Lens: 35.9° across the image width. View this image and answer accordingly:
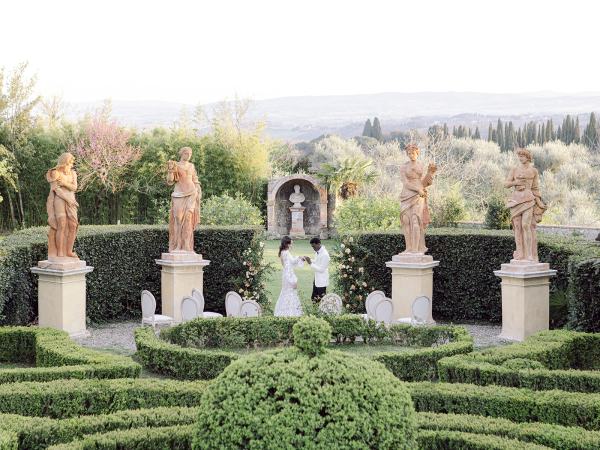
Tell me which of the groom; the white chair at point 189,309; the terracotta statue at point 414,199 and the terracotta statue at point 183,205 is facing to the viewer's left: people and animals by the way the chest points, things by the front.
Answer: the groom

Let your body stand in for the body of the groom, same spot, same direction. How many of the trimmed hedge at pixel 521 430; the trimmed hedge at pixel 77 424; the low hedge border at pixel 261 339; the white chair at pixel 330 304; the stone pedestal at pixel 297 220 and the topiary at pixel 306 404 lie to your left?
5

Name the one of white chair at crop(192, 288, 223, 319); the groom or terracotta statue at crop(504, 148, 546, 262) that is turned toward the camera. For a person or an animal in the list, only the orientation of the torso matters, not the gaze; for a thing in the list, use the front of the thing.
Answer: the terracotta statue

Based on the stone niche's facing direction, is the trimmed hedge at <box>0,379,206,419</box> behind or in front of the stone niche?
in front

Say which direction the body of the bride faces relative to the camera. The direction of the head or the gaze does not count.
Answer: to the viewer's right

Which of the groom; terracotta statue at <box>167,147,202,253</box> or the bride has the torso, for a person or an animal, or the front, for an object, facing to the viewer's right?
the bride

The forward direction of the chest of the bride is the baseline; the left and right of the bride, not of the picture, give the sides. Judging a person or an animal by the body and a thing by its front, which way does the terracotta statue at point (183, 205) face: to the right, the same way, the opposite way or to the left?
to the right

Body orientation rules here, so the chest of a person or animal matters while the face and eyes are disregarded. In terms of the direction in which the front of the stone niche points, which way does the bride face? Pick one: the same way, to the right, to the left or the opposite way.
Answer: to the left

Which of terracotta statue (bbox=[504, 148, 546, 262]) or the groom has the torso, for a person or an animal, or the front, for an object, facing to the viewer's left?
the groom

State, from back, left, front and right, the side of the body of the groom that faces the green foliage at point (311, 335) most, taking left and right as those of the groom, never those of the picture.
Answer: left
